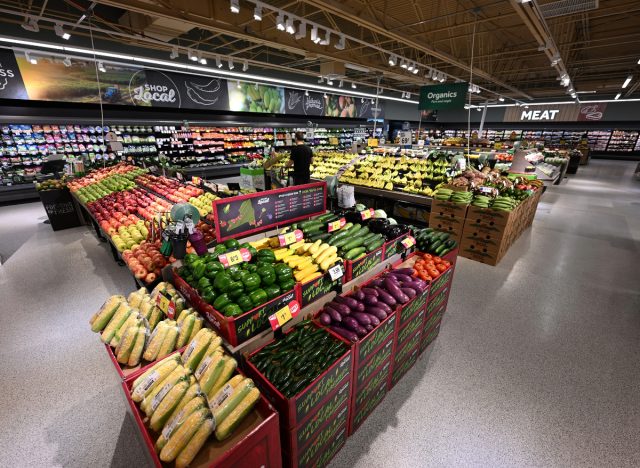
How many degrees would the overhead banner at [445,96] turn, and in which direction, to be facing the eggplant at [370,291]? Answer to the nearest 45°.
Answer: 0° — it already faces it

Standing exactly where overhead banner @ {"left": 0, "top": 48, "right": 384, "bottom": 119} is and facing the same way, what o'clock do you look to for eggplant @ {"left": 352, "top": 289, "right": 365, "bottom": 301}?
The eggplant is roughly at 1 o'clock from the overhead banner.

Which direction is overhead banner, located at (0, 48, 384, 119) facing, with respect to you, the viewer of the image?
facing the viewer and to the right of the viewer

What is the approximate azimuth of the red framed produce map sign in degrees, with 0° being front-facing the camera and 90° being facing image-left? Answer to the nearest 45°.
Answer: approximately 315°

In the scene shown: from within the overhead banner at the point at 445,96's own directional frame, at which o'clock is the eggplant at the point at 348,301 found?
The eggplant is roughly at 12 o'clock from the overhead banner.

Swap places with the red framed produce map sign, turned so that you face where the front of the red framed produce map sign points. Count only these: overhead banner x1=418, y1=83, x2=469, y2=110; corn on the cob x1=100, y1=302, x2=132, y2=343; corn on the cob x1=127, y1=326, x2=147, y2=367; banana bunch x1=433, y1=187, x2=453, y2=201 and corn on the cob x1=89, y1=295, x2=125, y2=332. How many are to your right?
3

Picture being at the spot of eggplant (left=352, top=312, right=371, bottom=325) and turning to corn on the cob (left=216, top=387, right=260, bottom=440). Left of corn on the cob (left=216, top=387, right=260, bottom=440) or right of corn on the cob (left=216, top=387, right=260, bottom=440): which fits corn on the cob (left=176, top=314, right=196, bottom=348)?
right

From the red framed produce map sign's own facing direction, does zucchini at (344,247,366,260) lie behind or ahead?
ahead

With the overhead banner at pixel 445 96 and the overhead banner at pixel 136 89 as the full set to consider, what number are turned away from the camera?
0

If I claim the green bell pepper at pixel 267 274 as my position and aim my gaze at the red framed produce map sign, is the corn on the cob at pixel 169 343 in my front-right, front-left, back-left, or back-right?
back-left

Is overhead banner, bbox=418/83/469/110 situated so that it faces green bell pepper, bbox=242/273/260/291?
yes

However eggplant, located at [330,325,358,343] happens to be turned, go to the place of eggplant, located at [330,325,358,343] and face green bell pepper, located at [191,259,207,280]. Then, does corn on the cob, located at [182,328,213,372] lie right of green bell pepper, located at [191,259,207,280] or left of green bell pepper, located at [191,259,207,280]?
left

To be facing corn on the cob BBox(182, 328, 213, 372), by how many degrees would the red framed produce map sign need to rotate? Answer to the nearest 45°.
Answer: approximately 45° to its right

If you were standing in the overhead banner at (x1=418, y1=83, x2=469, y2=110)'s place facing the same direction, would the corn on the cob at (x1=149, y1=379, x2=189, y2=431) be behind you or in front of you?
in front

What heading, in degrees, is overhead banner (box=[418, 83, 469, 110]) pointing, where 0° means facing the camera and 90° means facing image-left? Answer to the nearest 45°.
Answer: approximately 0°
